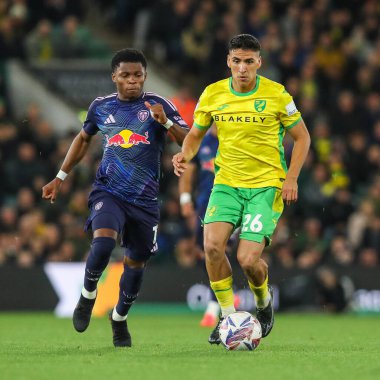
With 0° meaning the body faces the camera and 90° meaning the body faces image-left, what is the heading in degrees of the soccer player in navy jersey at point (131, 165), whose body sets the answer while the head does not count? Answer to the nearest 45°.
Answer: approximately 0°

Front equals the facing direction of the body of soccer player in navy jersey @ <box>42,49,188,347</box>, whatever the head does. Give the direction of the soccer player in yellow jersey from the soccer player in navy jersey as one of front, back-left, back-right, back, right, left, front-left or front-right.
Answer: left

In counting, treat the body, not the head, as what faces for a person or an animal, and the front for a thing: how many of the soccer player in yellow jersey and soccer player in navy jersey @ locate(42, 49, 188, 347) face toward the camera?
2

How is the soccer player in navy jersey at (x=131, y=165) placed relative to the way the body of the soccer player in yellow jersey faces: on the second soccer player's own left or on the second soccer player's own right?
on the second soccer player's own right
